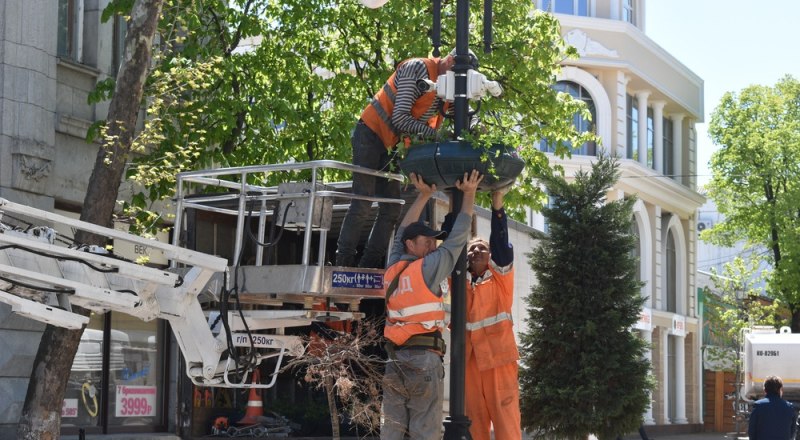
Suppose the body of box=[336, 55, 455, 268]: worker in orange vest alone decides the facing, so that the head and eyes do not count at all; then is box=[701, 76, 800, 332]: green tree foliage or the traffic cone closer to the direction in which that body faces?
the green tree foliage

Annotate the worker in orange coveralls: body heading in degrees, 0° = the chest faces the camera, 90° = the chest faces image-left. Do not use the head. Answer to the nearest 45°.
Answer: approximately 45°

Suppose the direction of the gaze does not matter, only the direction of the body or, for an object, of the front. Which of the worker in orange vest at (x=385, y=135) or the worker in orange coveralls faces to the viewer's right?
the worker in orange vest

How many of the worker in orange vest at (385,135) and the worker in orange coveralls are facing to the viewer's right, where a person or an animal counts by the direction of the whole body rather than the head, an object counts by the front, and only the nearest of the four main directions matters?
1

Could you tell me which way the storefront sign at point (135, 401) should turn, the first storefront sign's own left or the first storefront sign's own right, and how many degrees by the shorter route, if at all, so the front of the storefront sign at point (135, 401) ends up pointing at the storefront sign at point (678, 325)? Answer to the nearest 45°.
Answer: approximately 90° to the first storefront sign's own left

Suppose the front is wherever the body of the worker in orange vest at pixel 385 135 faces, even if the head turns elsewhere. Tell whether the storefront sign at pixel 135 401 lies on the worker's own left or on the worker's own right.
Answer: on the worker's own left

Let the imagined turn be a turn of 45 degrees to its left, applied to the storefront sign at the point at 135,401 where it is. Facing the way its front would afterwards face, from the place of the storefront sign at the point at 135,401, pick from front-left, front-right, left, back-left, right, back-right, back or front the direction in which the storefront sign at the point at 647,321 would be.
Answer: front-left

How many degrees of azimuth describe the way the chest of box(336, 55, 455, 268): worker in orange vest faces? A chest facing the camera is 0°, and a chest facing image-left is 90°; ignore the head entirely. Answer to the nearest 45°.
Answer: approximately 270°
